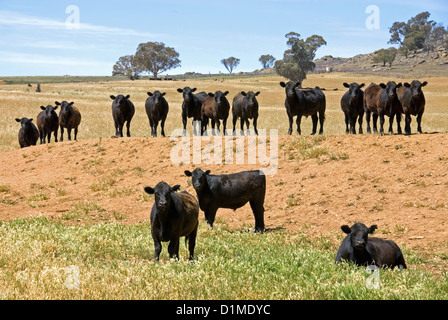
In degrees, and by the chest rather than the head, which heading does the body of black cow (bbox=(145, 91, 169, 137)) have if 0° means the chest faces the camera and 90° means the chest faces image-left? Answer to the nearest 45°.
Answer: approximately 0°

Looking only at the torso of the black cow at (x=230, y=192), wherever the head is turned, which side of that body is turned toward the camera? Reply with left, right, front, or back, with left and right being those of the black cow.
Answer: left

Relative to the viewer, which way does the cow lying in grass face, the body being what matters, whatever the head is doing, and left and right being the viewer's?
facing the viewer and to the left of the viewer

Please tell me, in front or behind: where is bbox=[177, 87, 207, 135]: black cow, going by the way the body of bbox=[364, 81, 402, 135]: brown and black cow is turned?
behind

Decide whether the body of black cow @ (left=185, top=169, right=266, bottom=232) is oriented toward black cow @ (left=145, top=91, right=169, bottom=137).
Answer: no

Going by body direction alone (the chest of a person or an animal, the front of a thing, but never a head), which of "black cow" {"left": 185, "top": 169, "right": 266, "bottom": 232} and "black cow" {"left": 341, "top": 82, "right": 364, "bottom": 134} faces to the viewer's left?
"black cow" {"left": 185, "top": 169, "right": 266, "bottom": 232}

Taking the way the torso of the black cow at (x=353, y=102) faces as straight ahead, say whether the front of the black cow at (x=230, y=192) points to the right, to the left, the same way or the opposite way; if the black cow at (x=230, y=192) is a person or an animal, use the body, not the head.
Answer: to the right

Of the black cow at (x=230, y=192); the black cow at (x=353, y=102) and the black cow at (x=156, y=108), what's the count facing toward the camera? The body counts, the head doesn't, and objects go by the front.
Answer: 2

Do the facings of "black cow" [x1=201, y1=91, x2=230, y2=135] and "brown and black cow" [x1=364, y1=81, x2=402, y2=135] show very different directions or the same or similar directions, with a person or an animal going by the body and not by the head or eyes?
same or similar directions

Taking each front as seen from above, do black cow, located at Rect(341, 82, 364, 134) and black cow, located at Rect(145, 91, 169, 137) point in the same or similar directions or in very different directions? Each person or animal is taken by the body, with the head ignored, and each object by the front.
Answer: same or similar directions

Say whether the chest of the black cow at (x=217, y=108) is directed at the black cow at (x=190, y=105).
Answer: no

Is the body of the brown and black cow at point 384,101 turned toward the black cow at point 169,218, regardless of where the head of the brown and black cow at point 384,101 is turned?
no

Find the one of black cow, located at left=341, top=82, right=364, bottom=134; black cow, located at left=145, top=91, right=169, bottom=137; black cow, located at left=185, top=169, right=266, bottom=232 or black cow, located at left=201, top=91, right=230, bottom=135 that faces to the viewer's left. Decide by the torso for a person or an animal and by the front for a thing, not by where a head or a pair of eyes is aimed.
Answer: black cow, located at left=185, top=169, right=266, bottom=232

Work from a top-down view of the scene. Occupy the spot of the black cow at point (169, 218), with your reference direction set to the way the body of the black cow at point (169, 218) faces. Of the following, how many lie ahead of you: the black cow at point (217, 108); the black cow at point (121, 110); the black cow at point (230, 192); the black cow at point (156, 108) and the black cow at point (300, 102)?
0

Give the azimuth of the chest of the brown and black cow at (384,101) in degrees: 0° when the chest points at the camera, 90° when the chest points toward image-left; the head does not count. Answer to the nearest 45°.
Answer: approximately 315°

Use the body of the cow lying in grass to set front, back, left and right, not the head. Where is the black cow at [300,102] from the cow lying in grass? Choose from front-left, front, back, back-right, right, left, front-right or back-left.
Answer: back-right

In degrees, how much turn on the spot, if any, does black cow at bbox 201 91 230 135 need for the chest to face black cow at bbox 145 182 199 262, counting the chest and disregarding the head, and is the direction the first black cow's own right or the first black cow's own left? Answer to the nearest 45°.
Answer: approximately 45° to the first black cow's own right
